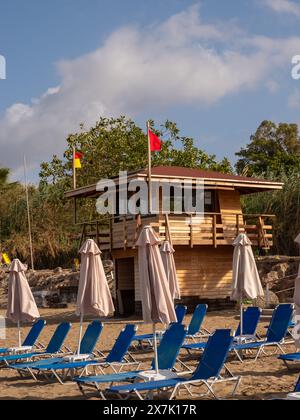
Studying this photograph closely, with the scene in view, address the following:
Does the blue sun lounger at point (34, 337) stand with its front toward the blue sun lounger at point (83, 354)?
no

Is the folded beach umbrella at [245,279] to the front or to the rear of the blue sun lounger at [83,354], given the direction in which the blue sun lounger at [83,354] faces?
to the rear

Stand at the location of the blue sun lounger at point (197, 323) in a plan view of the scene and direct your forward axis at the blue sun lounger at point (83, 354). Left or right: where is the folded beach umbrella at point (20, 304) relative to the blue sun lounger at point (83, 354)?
right

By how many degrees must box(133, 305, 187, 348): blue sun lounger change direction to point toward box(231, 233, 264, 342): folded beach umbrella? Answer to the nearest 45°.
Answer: approximately 135° to its left

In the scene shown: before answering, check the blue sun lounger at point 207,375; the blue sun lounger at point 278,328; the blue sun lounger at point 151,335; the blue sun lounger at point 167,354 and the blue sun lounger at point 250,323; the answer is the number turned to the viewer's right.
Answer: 0

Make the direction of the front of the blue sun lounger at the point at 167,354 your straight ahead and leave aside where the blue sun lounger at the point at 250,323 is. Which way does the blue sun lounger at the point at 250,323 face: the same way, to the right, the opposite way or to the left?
the same way

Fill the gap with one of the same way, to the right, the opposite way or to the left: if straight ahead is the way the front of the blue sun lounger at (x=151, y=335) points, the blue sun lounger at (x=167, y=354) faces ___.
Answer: the same way

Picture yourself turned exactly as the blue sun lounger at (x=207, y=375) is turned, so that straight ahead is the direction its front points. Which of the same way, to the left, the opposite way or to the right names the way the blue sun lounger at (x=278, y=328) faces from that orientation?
the same way

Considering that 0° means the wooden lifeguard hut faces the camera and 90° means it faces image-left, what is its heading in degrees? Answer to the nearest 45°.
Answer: approximately 45°

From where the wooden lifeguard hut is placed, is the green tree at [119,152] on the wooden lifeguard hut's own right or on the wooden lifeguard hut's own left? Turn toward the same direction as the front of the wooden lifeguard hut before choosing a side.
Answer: on the wooden lifeguard hut's own right

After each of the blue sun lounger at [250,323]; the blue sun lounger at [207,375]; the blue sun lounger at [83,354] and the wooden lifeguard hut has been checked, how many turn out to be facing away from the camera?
0

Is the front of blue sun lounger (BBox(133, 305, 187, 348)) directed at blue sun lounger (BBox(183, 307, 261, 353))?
no

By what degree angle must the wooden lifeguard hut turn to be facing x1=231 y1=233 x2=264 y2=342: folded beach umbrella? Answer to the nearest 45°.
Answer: approximately 45° to its left

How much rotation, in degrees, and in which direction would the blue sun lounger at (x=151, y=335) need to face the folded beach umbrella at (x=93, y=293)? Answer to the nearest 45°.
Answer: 0° — it already faces it

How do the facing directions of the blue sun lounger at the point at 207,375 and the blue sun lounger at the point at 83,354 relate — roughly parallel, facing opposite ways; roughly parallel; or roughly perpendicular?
roughly parallel

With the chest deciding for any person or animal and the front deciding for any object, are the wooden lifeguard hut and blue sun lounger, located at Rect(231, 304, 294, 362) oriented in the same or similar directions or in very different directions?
same or similar directions

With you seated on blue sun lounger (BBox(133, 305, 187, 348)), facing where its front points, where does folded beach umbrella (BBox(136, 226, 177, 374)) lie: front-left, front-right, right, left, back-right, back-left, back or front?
front-left

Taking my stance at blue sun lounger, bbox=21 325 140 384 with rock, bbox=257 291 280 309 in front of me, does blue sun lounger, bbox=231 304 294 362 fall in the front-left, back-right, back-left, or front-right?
front-right
